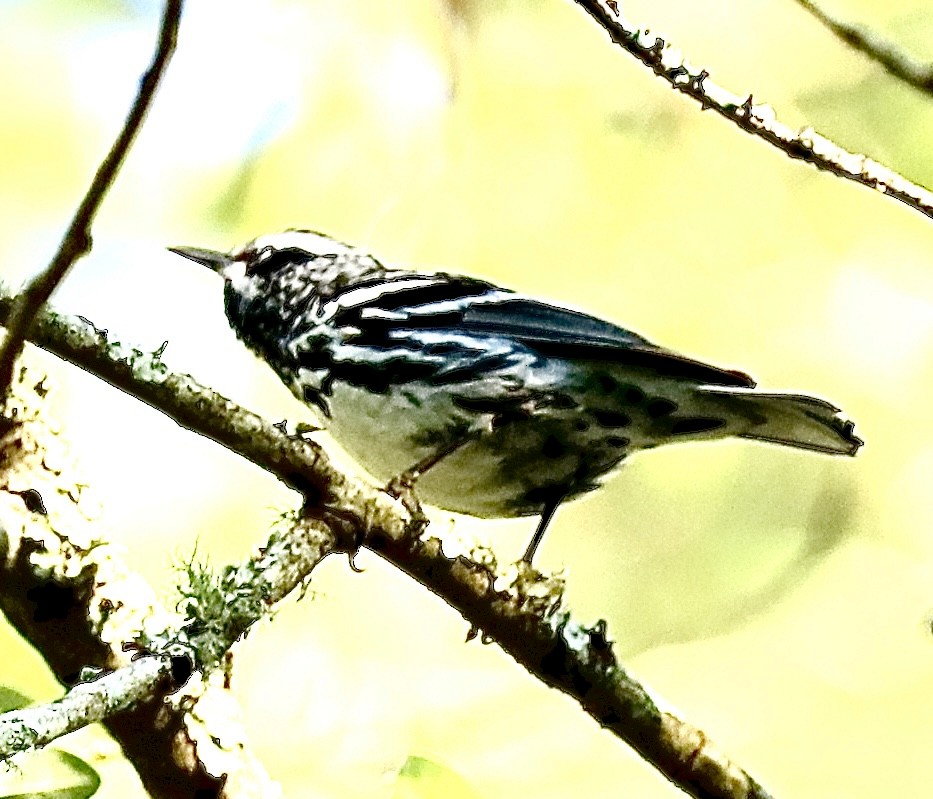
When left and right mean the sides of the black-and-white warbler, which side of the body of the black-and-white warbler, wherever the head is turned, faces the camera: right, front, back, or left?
left
